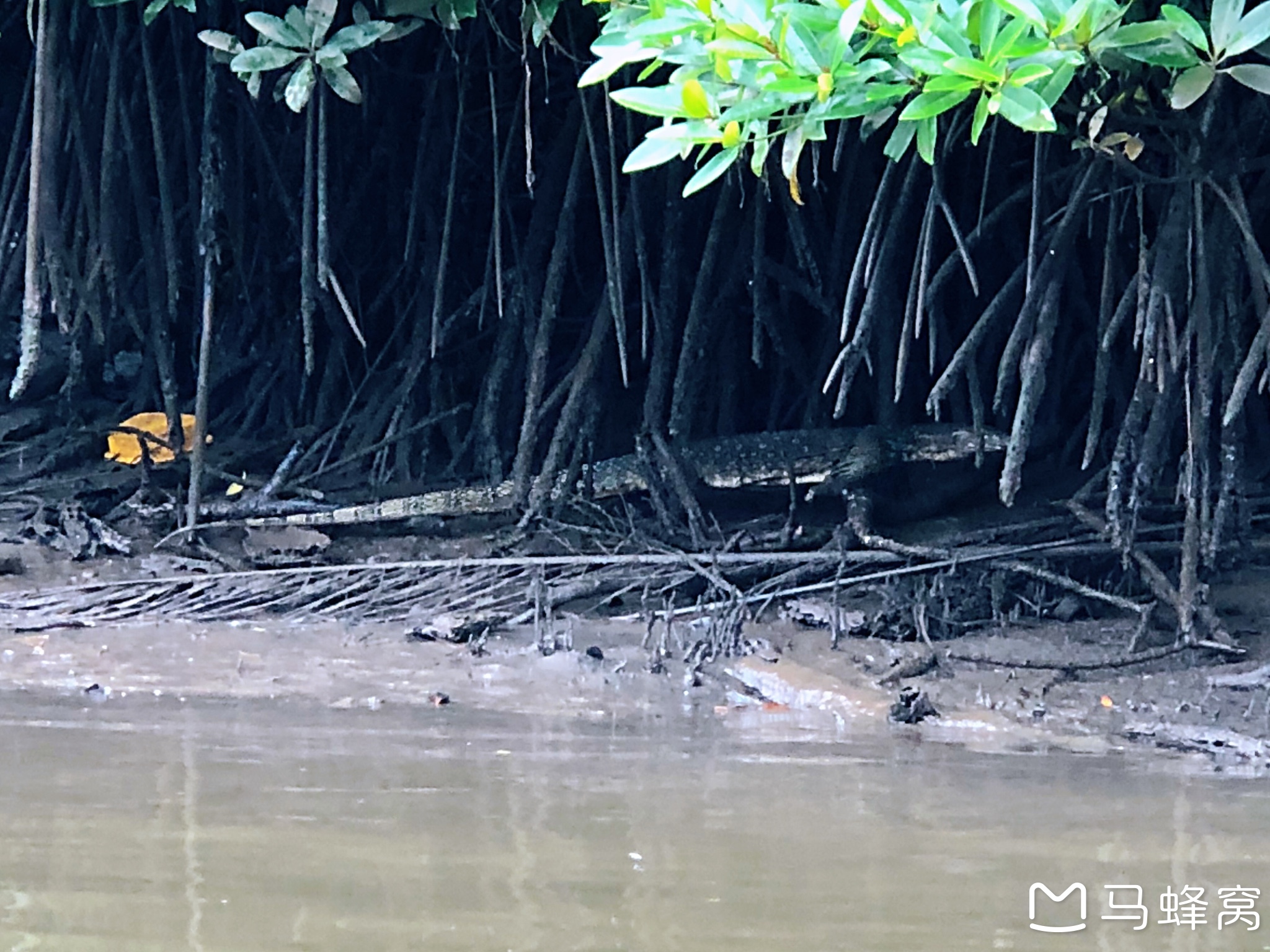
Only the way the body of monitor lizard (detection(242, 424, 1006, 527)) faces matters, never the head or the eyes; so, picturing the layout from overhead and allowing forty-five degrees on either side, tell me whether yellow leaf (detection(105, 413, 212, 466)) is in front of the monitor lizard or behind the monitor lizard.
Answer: behind

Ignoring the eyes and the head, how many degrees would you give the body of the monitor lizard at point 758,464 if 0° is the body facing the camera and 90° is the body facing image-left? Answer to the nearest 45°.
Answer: approximately 270°
